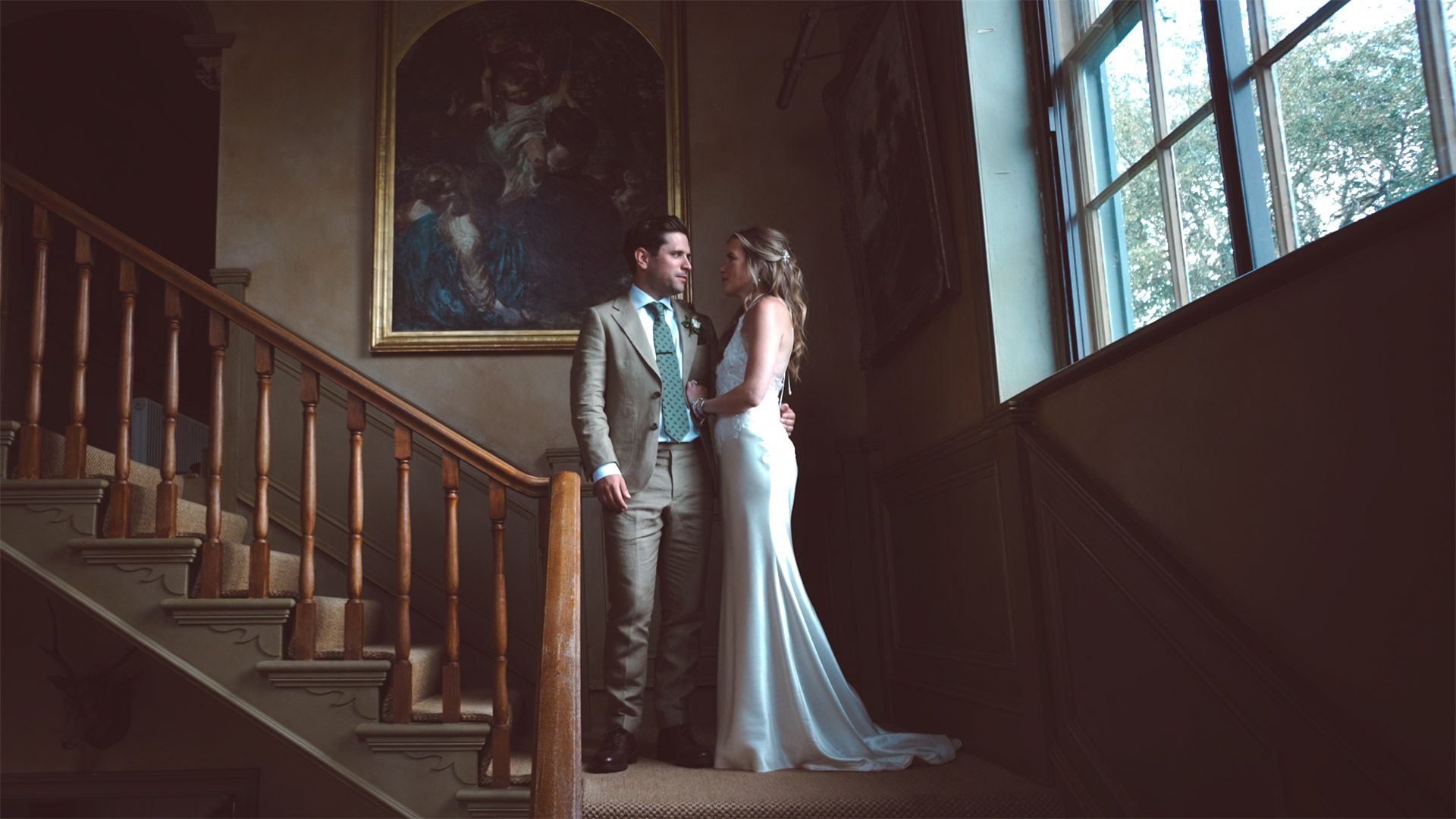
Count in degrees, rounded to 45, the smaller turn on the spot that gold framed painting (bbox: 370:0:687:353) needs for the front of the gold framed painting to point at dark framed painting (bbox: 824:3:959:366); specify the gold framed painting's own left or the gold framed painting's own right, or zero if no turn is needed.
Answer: approximately 45° to the gold framed painting's own left

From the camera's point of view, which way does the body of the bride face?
to the viewer's left

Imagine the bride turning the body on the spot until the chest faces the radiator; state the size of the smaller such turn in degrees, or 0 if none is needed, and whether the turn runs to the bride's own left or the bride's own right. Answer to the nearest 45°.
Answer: approximately 45° to the bride's own right

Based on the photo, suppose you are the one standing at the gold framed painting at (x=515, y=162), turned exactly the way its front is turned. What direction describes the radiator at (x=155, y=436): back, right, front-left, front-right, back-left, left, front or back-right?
back-right

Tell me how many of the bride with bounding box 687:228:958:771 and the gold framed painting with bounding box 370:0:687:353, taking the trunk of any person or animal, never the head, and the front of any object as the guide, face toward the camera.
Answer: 1

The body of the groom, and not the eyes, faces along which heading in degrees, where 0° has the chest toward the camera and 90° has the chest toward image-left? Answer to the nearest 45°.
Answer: approximately 315°

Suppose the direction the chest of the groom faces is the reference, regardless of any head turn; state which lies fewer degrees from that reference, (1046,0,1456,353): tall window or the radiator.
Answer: the tall window

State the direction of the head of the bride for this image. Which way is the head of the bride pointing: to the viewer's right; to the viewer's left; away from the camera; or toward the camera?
to the viewer's left

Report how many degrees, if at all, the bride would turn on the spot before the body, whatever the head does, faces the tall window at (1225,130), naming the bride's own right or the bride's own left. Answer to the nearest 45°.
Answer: approximately 135° to the bride's own left

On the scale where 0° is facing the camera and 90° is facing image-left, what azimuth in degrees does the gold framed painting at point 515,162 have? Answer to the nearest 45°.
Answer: approximately 0°
